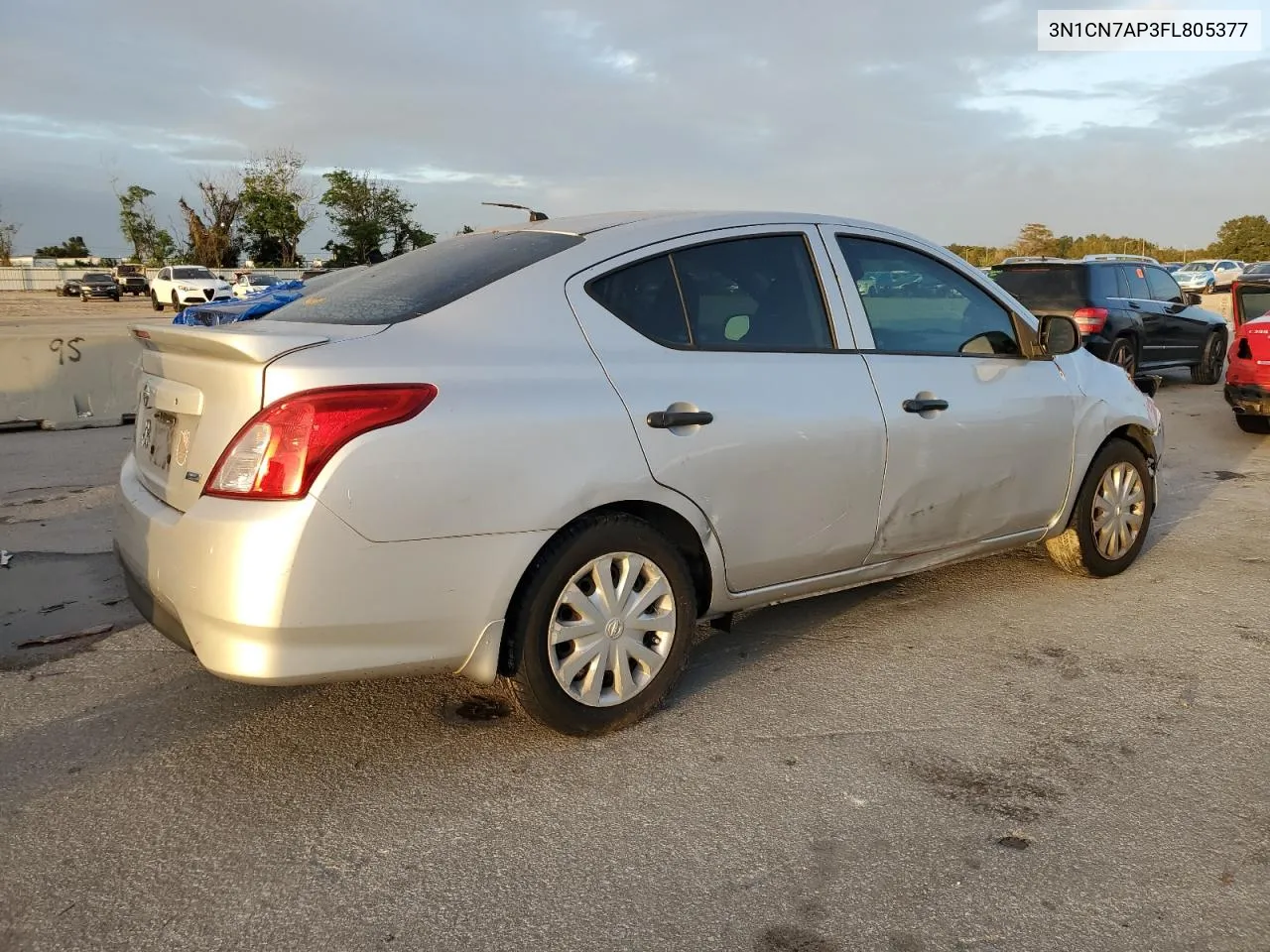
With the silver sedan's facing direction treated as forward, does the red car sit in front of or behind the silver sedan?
in front

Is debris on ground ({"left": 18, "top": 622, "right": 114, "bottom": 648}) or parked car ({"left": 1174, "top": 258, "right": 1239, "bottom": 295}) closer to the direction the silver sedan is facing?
the parked car

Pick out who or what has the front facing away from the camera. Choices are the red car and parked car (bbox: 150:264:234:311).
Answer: the red car

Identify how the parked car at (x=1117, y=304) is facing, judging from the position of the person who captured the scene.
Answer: facing away from the viewer and to the right of the viewer

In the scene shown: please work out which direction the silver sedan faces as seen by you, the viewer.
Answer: facing away from the viewer and to the right of the viewer

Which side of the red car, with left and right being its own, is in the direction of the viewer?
back

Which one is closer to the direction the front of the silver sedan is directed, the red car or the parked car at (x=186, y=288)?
the red car

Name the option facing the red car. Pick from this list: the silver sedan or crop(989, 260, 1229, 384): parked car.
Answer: the silver sedan

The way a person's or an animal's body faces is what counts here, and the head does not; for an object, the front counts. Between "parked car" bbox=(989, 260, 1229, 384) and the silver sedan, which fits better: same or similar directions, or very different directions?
same or similar directions

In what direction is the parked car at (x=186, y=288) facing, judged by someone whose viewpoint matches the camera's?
facing the viewer and to the right of the viewer

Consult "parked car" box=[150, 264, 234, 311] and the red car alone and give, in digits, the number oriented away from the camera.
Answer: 1

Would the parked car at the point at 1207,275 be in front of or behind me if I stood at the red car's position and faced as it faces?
in front

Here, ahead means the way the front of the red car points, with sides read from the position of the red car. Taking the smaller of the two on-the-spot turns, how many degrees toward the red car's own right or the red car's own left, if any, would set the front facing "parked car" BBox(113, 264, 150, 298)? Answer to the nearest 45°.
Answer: approximately 45° to the red car's own left

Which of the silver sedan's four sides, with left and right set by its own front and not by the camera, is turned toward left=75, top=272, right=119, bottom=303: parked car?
left
